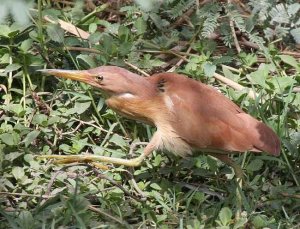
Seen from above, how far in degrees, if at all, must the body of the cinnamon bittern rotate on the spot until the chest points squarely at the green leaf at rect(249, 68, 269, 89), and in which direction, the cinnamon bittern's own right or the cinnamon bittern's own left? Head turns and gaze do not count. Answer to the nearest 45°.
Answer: approximately 135° to the cinnamon bittern's own right

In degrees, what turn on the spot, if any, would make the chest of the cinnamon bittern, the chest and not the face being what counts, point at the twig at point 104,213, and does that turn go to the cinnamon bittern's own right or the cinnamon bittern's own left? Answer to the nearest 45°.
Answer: approximately 45° to the cinnamon bittern's own left

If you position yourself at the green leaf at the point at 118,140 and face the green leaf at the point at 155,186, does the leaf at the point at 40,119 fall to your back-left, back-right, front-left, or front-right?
back-right

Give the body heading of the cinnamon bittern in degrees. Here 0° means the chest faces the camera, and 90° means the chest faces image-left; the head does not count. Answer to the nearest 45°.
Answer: approximately 90°

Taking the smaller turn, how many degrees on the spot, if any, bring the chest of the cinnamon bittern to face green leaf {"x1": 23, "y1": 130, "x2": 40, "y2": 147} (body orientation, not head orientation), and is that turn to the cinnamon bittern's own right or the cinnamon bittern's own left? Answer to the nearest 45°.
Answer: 0° — it already faces it

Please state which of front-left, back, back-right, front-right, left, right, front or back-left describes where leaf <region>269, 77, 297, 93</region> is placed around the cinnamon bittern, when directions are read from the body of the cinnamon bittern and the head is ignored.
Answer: back-right

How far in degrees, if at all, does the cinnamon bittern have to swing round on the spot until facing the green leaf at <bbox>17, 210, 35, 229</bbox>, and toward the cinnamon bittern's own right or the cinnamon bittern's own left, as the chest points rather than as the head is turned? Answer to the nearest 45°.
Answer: approximately 45° to the cinnamon bittern's own left

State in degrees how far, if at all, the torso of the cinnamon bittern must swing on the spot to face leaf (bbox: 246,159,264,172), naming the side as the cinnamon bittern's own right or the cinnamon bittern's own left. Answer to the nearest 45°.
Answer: approximately 180°

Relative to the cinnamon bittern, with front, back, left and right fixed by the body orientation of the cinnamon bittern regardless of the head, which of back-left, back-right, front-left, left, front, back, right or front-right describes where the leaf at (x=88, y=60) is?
front-right

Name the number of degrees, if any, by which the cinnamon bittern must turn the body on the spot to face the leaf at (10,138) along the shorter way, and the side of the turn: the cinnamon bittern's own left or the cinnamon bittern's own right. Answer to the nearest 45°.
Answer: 0° — it already faces it

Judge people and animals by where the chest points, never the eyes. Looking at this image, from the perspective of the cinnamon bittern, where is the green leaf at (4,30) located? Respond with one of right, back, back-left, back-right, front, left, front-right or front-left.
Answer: front-right

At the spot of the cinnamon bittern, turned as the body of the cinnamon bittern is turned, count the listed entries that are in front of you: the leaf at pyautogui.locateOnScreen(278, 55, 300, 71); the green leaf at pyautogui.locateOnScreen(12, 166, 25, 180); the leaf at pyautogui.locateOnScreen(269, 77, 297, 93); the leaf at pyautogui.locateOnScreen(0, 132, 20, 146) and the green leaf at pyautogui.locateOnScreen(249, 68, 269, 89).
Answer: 2
